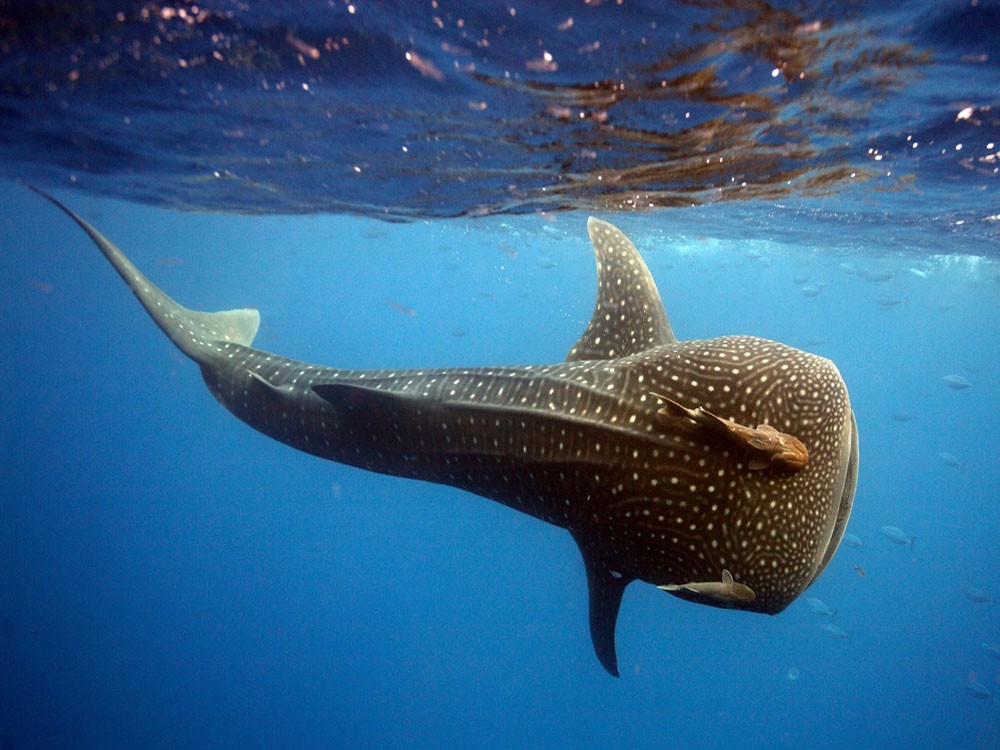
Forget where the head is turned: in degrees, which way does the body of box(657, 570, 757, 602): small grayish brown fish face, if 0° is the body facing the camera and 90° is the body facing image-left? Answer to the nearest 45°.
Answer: approximately 270°
